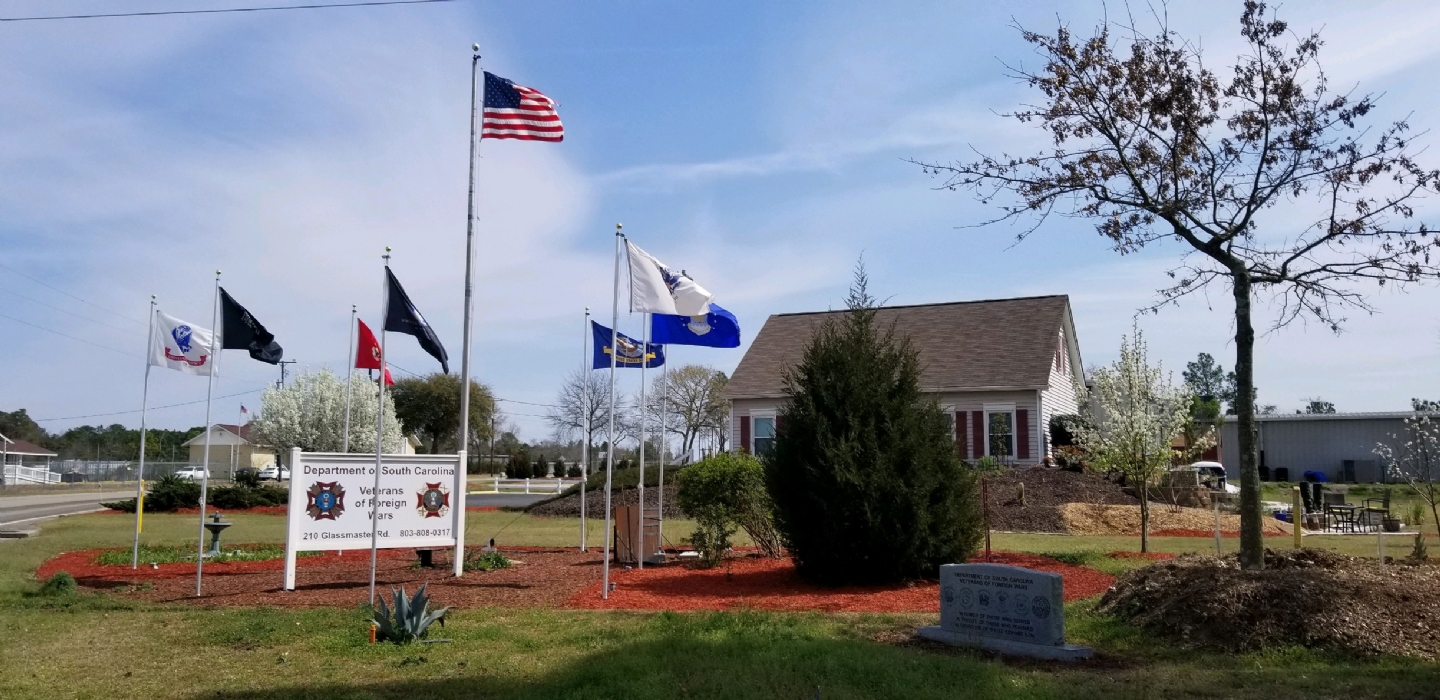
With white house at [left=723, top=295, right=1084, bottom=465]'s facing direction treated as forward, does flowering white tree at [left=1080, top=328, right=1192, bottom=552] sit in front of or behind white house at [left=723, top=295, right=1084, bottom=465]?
in front

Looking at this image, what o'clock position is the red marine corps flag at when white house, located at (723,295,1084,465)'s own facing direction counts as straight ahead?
The red marine corps flag is roughly at 1 o'clock from the white house.

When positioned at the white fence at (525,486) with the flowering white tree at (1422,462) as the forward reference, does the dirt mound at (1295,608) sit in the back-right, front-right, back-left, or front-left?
front-right

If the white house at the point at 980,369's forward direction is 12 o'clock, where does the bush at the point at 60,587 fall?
The bush is roughly at 1 o'clock from the white house.

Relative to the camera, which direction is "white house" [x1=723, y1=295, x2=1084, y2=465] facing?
toward the camera

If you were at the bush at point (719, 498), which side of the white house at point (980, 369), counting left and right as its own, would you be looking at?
front

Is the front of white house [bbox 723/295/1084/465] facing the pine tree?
yes

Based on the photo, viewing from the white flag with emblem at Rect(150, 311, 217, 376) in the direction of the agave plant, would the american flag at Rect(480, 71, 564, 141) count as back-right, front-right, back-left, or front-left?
front-left

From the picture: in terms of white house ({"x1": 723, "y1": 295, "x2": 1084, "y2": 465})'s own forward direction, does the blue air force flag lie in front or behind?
in front

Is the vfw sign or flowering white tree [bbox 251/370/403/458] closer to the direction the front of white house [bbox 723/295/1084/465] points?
the vfw sign

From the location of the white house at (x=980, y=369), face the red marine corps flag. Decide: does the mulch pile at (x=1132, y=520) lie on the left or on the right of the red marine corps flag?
left

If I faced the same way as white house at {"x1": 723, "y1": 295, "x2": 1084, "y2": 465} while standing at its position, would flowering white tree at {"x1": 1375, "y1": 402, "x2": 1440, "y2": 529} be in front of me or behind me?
in front

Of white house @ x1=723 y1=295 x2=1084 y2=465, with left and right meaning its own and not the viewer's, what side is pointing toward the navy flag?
front
